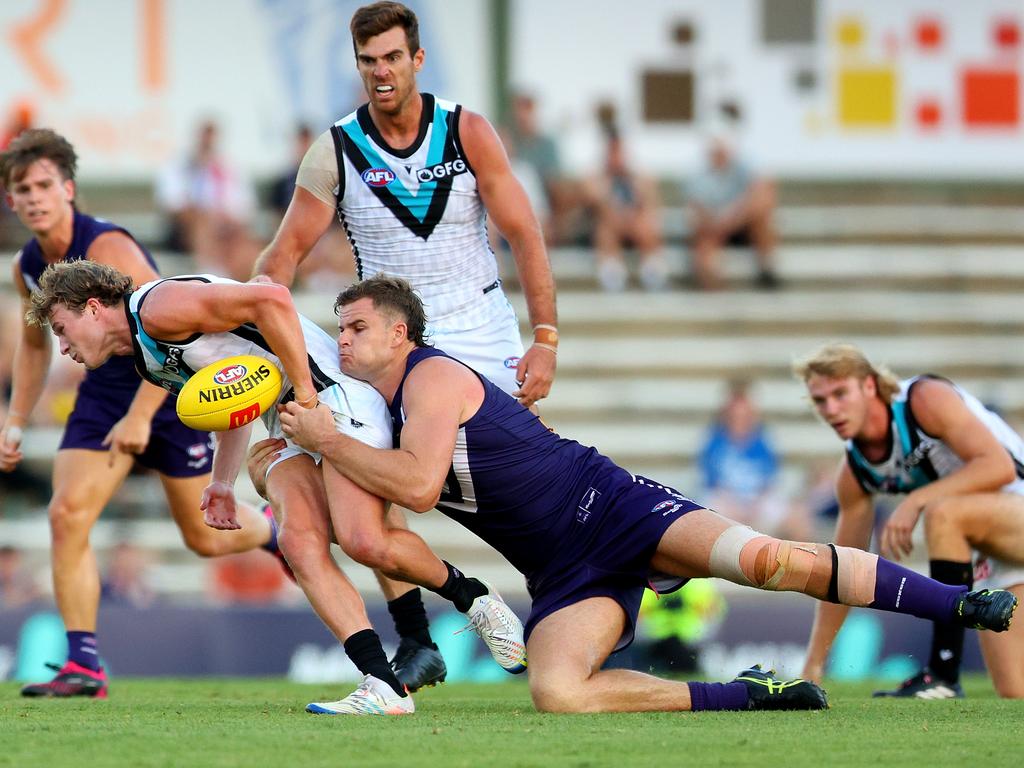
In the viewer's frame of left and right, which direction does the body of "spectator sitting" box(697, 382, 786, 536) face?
facing the viewer

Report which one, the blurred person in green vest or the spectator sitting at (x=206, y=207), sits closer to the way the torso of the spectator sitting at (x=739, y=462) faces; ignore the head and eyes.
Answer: the blurred person in green vest

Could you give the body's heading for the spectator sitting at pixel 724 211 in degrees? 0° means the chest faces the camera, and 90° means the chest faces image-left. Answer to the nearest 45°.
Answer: approximately 0°

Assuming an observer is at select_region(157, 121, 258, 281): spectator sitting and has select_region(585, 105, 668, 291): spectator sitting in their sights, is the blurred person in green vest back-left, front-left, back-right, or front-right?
front-right

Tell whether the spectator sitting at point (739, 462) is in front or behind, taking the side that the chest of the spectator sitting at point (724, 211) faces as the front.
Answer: in front

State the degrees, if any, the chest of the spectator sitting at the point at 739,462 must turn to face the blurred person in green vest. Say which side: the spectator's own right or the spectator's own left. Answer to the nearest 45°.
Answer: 0° — they already face them

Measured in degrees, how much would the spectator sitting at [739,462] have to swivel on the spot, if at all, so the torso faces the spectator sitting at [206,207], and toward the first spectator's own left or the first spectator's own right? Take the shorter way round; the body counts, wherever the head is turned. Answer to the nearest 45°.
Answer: approximately 90° to the first spectator's own right

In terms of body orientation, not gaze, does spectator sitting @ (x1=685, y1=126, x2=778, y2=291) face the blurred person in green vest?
yes

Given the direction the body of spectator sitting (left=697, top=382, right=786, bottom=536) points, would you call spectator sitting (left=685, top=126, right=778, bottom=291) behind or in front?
behind
